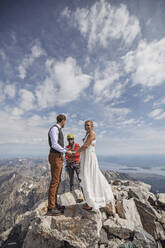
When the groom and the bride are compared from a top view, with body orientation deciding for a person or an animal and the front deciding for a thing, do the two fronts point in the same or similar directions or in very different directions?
very different directions

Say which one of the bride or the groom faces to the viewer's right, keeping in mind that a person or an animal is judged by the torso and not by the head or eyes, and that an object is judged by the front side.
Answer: the groom

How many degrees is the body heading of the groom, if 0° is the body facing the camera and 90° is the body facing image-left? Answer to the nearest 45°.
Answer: approximately 270°

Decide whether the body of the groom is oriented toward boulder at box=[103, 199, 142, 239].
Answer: yes

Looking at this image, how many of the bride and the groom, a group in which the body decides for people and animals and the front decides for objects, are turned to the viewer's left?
1

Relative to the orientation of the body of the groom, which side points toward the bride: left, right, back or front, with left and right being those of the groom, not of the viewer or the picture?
front

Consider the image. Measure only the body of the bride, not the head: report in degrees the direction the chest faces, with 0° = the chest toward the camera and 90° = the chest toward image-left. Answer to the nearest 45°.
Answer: approximately 90°

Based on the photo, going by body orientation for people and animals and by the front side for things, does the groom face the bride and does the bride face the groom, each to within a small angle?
yes
